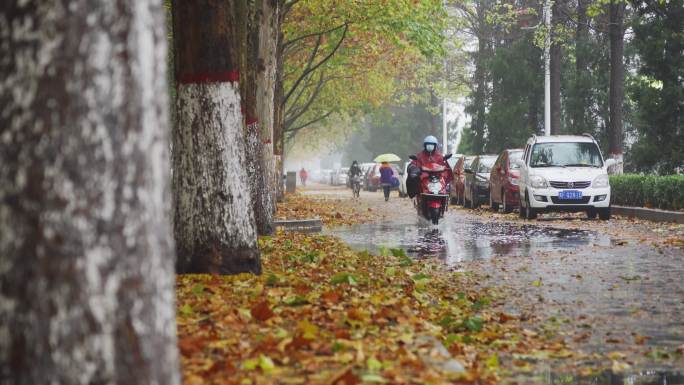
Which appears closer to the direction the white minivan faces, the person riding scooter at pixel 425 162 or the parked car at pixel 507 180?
the person riding scooter

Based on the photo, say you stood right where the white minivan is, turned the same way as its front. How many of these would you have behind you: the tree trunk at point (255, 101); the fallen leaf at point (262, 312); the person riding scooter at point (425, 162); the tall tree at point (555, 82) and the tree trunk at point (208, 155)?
1

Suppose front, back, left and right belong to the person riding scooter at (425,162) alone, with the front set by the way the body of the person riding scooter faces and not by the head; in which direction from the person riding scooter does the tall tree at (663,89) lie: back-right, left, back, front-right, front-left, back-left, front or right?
back-left

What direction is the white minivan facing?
toward the camera

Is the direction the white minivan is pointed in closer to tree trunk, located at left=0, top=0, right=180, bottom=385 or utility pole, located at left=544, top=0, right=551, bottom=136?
the tree trunk

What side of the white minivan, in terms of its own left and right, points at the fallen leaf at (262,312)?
front

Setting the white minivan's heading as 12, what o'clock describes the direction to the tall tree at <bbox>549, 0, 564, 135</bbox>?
The tall tree is roughly at 6 o'clock from the white minivan.

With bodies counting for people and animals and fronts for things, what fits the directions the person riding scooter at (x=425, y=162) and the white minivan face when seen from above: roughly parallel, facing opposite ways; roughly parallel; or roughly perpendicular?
roughly parallel

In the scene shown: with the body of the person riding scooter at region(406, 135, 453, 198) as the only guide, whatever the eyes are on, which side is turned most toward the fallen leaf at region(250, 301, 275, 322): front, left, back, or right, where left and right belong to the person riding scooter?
front

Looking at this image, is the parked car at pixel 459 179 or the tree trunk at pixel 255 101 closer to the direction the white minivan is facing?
the tree trunk

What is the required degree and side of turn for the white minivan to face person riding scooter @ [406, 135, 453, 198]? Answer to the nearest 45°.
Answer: approximately 45° to its right

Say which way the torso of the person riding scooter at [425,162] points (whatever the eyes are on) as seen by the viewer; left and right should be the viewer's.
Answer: facing the viewer

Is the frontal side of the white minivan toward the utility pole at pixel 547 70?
no

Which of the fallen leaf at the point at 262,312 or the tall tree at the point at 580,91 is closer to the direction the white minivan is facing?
the fallen leaf

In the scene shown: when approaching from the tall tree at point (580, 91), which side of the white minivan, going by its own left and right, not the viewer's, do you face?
back
